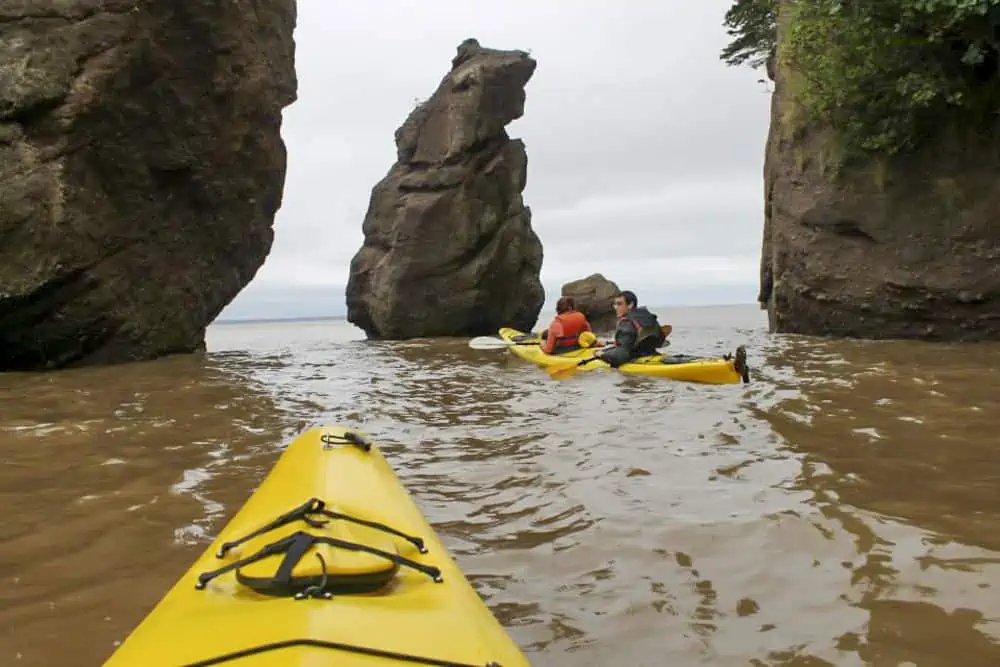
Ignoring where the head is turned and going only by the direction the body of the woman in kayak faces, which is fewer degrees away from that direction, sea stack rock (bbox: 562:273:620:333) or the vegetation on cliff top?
the sea stack rock

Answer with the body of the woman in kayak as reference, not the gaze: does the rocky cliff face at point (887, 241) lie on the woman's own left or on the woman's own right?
on the woman's own right

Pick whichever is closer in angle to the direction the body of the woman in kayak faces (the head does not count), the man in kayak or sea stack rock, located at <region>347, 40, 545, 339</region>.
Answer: the sea stack rock

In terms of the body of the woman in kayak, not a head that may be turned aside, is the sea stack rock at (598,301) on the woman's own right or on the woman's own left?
on the woman's own right

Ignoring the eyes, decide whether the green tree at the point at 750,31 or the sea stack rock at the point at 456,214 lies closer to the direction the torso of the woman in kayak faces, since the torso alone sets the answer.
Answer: the sea stack rock

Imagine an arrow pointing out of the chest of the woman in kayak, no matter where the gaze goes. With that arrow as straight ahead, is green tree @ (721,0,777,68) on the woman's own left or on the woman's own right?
on the woman's own right

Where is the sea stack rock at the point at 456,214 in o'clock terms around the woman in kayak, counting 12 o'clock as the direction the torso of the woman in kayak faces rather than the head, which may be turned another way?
The sea stack rock is roughly at 1 o'clock from the woman in kayak.

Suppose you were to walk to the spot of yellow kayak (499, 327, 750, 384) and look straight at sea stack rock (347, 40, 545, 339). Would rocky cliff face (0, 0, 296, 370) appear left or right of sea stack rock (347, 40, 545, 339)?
left

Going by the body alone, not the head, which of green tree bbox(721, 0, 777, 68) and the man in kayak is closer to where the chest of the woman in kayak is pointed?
the green tree

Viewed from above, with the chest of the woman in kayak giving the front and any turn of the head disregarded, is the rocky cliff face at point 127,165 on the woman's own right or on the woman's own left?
on the woman's own left

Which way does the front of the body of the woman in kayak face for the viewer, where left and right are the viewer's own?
facing away from the viewer and to the left of the viewer
